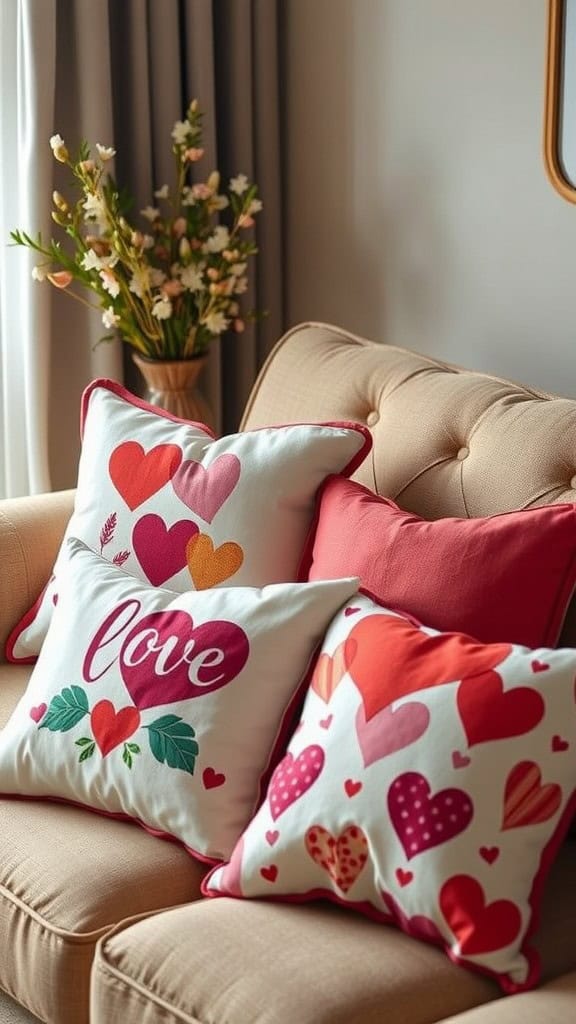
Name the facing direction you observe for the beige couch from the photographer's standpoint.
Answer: facing the viewer and to the left of the viewer

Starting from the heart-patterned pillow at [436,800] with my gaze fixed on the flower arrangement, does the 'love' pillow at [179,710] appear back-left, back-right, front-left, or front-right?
front-left

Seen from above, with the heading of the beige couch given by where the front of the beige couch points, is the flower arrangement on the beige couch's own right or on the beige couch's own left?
on the beige couch's own right

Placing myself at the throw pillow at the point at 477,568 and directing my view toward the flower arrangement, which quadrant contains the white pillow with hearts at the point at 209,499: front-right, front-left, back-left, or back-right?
front-left
